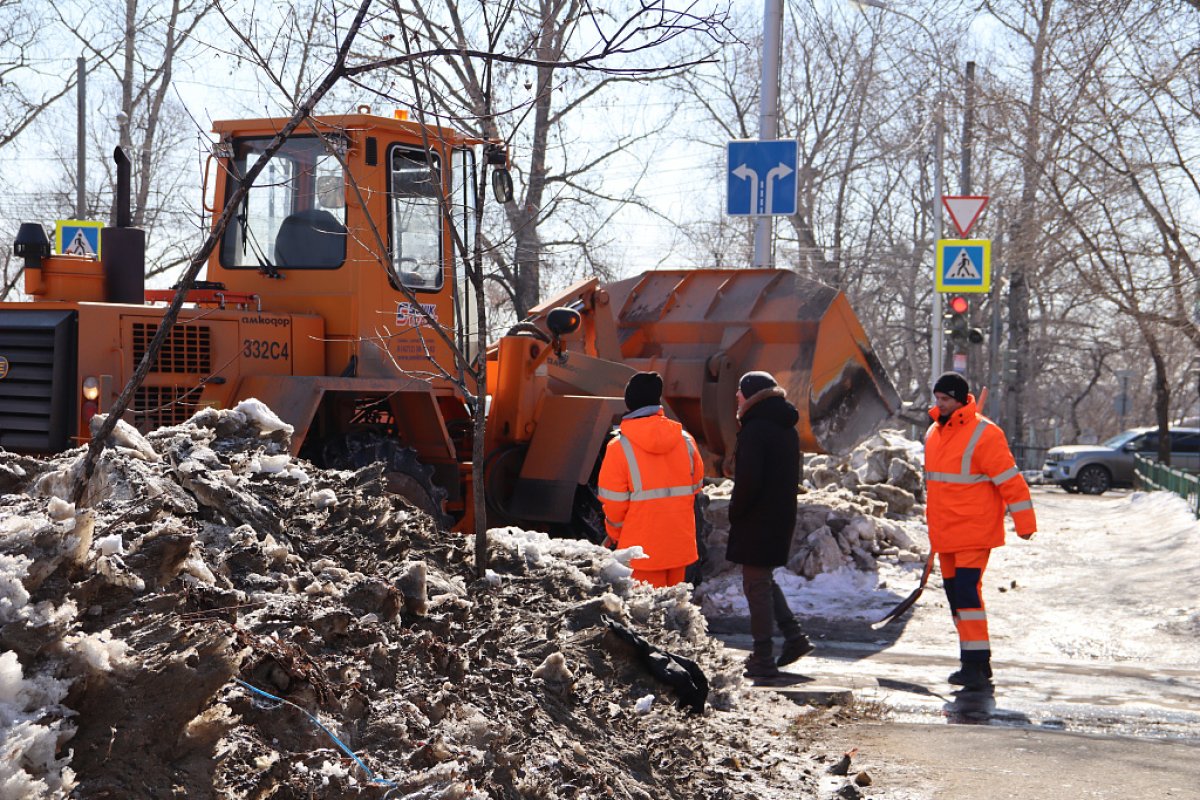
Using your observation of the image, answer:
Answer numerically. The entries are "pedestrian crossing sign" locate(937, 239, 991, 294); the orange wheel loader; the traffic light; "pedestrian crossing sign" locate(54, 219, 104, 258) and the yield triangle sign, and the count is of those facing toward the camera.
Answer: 4

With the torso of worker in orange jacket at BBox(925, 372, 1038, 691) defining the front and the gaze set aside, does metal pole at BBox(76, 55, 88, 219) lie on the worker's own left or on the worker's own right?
on the worker's own right

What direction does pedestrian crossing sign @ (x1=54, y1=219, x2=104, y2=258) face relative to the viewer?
toward the camera

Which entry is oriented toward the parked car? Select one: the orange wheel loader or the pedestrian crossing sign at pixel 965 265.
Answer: the orange wheel loader

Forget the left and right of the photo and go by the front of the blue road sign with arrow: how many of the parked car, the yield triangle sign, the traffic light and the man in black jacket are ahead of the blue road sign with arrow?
1

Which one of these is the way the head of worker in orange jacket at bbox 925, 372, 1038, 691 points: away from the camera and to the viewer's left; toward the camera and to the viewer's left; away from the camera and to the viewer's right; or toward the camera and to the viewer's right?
toward the camera and to the viewer's left

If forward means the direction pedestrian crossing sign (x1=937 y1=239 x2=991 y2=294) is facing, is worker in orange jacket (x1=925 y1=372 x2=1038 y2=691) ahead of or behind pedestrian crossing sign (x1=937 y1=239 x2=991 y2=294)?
ahead

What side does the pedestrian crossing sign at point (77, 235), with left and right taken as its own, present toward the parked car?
left

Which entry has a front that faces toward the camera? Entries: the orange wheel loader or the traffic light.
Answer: the traffic light

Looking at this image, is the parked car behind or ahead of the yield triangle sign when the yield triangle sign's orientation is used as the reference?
behind

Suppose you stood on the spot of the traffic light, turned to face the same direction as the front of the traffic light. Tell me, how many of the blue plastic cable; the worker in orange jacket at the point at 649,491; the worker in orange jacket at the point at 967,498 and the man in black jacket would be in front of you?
4

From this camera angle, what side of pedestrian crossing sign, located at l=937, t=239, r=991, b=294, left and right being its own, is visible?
front

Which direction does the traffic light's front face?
toward the camera

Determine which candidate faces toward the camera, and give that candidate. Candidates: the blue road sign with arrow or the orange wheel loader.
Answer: the blue road sign with arrow

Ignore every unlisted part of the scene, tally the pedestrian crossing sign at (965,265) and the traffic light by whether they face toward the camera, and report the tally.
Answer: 2

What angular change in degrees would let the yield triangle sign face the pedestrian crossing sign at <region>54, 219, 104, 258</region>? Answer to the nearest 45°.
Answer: approximately 45° to its right

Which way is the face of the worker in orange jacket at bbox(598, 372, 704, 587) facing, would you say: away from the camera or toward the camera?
away from the camera
